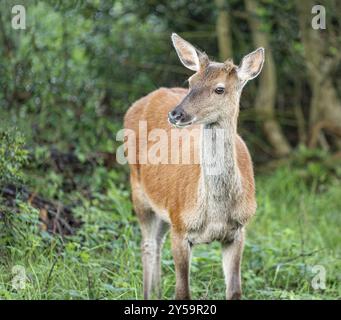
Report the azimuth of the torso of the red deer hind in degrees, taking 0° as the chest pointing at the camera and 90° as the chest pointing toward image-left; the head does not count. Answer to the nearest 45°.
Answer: approximately 315°

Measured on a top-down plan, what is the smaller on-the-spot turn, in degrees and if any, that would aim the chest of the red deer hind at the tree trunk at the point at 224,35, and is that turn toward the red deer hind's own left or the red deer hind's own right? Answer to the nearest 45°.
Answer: approximately 135° to the red deer hind's own left

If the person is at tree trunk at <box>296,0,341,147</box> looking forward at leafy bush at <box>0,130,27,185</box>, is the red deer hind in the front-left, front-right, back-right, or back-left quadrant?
front-left

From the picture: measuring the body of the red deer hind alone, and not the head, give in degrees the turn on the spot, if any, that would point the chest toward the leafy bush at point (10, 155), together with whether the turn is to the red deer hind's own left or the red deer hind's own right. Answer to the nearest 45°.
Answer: approximately 180°

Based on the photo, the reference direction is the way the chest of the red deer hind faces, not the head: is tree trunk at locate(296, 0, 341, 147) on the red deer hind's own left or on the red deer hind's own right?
on the red deer hind's own left

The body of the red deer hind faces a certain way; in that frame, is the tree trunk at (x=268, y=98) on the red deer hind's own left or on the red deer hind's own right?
on the red deer hind's own left
